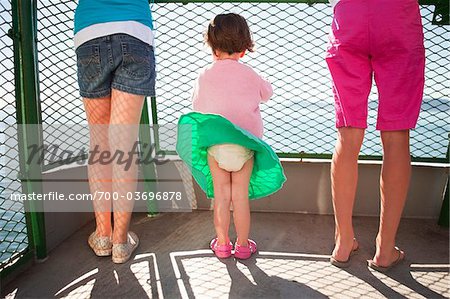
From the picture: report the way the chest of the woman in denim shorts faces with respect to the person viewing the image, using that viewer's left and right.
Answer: facing away from the viewer

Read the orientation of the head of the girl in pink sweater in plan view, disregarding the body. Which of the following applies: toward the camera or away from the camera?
away from the camera

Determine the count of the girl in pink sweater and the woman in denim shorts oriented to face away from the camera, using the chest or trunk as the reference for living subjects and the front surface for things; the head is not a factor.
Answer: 2

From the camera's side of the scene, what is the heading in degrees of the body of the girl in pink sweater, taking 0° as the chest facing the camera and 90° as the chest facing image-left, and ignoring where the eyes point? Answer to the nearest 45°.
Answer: approximately 180°
